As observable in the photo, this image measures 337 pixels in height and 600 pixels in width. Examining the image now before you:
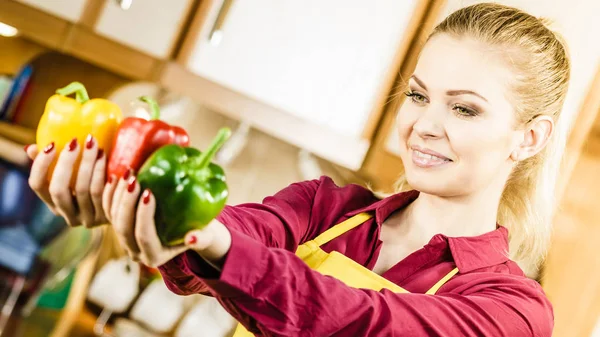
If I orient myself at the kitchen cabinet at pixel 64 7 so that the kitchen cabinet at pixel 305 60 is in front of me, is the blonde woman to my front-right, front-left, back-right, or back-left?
front-right

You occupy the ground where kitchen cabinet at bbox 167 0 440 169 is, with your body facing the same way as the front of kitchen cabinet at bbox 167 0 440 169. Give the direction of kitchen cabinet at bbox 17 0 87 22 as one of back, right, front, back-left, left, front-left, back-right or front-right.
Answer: right

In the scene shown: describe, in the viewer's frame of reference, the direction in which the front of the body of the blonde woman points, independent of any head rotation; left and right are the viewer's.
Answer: facing the viewer and to the left of the viewer

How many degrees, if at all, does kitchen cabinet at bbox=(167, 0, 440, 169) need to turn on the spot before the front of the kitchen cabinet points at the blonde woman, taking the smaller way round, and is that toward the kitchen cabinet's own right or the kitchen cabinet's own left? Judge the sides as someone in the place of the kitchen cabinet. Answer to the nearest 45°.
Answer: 0° — it already faces them

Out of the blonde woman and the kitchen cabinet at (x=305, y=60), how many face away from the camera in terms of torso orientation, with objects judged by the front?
0

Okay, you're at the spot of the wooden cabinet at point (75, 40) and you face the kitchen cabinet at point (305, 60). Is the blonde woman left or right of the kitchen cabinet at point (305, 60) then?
right

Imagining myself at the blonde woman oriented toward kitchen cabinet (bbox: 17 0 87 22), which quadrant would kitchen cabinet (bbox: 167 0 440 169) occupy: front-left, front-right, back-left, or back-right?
front-right

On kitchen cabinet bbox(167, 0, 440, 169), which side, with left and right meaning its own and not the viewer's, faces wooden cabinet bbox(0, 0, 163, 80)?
right

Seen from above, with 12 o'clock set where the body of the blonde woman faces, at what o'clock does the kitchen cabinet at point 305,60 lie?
The kitchen cabinet is roughly at 4 o'clock from the blonde woman.

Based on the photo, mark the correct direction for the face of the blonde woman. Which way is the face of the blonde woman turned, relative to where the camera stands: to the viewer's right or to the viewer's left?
to the viewer's left

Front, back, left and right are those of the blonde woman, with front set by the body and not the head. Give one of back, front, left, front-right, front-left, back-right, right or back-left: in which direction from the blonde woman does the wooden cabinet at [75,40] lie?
right

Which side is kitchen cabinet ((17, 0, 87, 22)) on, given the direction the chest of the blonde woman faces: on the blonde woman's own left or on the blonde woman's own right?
on the blonde woman's own right

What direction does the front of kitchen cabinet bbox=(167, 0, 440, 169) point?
toward the camera
